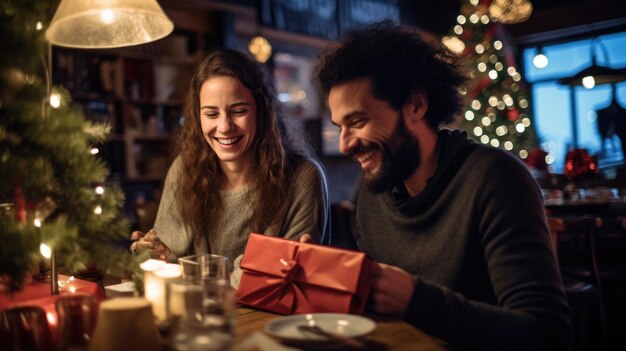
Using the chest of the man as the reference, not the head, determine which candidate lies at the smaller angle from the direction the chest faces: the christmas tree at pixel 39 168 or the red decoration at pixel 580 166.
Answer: the christmas tree

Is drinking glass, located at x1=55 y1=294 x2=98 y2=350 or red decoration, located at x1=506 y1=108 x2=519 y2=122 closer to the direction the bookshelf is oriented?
the drinking glass

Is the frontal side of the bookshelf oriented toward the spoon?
yes

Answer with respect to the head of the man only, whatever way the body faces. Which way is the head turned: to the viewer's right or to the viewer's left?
to the viewer's left

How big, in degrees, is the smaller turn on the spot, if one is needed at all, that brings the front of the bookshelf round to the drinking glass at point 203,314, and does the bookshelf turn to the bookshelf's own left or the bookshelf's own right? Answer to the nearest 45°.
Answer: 0° — it already faces it

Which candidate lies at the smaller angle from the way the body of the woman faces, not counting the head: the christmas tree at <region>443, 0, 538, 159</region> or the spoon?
the spoon

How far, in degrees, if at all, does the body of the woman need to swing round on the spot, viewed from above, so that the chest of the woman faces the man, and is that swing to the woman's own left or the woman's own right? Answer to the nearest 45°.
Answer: approximately 45° to the woman's own left

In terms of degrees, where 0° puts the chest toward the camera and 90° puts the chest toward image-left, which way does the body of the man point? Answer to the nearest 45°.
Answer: approximately 45°

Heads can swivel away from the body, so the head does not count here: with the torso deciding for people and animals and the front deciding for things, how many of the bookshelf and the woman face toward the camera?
2

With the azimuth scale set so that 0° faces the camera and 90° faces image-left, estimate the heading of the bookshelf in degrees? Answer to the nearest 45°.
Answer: approximately 0°
